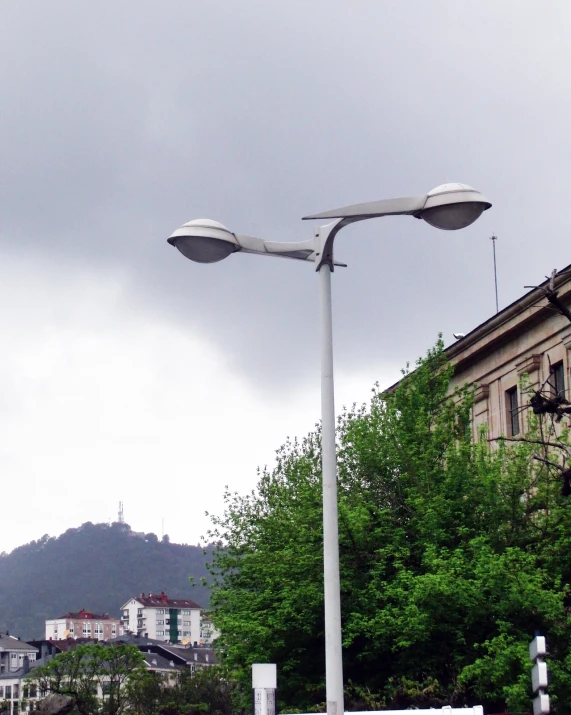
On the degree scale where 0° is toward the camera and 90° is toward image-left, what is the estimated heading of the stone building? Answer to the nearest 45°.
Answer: approximately 45°

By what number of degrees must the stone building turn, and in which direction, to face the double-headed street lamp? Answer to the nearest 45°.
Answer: approximately 45° to its left

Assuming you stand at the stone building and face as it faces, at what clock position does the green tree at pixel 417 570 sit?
The green tree is roughly at 11 o'clock from the stone building.
